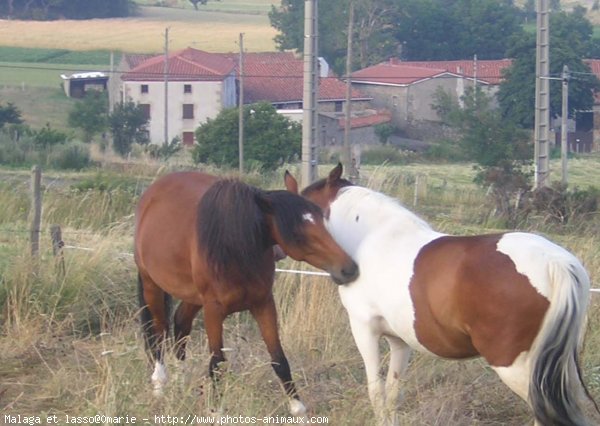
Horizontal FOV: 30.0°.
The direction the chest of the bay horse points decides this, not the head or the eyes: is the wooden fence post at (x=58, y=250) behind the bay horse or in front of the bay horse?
behind

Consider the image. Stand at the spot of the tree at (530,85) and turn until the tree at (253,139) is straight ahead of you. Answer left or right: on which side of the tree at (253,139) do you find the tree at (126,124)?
right

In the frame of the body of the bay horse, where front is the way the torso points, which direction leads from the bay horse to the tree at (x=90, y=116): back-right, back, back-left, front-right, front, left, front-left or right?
back-left

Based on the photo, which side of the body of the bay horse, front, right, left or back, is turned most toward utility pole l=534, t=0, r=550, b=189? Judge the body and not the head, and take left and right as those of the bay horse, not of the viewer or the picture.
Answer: left

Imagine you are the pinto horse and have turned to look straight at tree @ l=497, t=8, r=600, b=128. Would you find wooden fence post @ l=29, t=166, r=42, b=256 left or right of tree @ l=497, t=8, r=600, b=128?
left

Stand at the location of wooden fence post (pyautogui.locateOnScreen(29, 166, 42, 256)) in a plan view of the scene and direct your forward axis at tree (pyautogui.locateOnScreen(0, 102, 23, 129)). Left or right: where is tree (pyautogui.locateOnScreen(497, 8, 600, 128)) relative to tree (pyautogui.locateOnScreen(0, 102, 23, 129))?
right

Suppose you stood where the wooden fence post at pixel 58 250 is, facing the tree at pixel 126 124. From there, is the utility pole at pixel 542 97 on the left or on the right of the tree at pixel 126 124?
right

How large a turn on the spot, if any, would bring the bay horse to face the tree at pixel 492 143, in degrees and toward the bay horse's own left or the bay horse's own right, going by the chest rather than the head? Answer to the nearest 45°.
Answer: approximately 135° to the bay horse's own left

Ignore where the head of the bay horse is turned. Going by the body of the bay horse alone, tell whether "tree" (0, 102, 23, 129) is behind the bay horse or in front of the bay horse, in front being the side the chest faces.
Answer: behind

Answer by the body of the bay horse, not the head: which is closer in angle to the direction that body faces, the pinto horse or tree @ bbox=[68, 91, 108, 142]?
the pinto horse

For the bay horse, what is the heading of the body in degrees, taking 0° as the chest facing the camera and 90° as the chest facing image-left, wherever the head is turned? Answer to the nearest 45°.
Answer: approximately 315°

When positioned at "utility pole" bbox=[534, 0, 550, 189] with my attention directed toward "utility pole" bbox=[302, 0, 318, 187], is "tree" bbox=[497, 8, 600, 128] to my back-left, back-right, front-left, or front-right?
back-right

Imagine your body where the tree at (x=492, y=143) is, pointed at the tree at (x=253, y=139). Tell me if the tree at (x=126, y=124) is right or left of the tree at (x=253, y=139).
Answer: right
